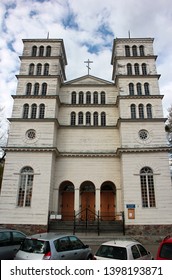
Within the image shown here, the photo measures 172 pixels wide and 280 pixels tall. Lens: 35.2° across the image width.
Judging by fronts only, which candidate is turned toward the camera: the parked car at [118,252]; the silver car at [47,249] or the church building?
the church building

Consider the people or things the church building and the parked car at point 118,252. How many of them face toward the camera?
1

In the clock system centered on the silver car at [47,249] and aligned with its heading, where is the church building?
The church building is roughly at 11 o'clock from the silver car.

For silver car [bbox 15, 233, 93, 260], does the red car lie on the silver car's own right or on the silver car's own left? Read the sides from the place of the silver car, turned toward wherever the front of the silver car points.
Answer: on the silver car's own right

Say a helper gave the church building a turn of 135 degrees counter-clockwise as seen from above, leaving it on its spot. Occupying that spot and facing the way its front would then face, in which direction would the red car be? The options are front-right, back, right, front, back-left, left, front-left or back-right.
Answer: back-right

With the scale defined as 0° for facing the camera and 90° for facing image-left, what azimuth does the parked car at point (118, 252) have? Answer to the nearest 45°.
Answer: approximately 225°

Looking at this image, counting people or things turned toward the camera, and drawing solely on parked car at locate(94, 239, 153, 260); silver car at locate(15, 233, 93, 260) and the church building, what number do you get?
1

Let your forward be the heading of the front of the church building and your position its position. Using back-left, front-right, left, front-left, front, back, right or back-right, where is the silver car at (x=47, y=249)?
front

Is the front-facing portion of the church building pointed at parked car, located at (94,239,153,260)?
yes

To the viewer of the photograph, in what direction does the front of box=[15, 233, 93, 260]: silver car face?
facing away from the viewer and to the right of the viewer

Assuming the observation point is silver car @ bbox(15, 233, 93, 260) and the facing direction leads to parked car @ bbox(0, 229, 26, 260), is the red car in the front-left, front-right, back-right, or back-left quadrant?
back-right

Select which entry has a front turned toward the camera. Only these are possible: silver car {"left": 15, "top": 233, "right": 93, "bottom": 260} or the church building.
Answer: the church building

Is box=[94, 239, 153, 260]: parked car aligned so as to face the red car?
no

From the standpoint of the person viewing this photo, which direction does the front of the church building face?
facing the viewer

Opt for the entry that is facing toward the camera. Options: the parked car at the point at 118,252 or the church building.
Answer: the church building

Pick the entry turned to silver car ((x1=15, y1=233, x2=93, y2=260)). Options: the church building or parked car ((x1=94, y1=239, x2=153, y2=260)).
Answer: the church building

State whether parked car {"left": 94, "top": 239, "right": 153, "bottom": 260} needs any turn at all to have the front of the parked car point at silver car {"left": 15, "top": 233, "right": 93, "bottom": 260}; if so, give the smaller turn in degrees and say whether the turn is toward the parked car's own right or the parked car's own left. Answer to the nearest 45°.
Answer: approximately 135° to the parked car's own left
